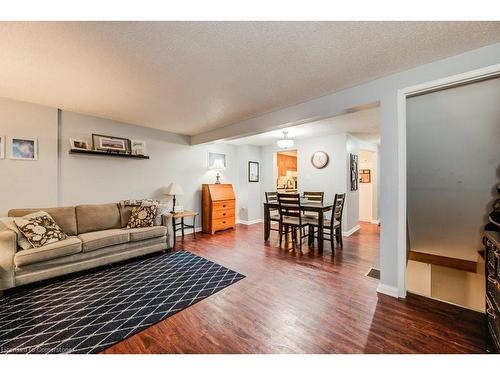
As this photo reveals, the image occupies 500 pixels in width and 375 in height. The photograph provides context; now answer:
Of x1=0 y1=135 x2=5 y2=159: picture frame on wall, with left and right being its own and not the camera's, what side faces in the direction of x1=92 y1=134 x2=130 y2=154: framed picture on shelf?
left

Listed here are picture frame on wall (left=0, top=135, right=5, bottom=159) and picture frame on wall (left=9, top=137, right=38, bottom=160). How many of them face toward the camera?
2

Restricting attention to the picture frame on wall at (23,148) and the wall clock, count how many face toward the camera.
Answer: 2

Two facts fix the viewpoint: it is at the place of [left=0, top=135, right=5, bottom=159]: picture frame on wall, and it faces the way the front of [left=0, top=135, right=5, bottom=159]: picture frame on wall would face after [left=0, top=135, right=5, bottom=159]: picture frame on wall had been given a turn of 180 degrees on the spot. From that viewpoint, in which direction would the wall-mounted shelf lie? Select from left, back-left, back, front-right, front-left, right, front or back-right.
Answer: right

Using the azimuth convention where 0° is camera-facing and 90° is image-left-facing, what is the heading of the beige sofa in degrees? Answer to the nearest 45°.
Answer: approximately 315°

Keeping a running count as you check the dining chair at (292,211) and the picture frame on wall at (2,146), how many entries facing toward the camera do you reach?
1

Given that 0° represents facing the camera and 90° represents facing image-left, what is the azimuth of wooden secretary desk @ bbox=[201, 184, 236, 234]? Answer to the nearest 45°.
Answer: approximately 315°
